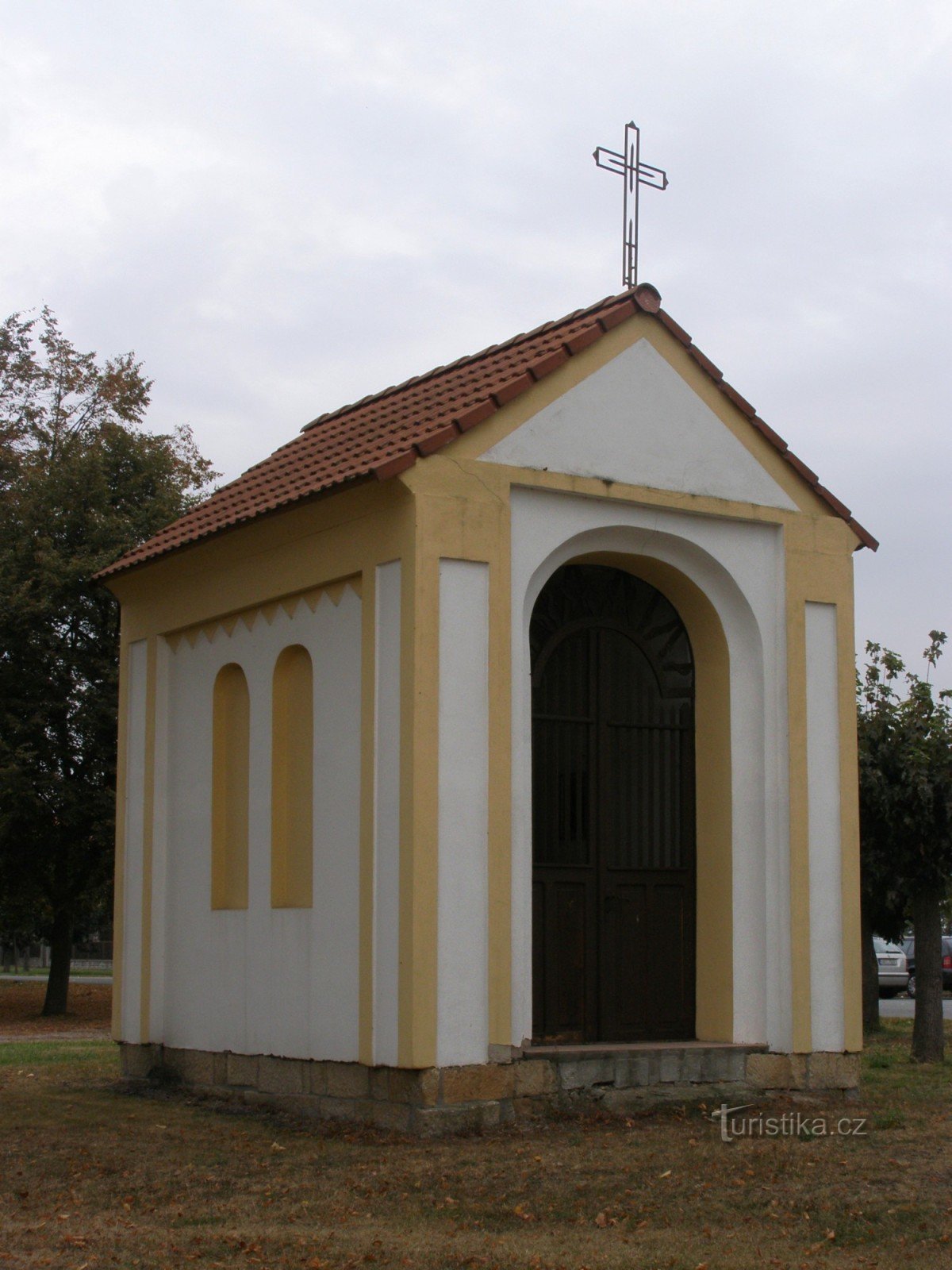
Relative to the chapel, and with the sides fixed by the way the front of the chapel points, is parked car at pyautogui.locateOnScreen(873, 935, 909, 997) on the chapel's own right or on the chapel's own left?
on the chapel's own left

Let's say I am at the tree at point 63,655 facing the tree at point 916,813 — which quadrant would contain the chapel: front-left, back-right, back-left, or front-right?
front-right

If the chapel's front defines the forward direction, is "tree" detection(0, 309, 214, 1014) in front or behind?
behind

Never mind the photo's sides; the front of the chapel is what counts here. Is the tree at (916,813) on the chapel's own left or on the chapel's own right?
on the chapel's own left

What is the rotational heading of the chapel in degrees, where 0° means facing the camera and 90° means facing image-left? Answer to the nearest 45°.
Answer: approximately 315°

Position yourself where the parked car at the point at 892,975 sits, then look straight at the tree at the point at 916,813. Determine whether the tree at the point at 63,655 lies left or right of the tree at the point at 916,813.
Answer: right

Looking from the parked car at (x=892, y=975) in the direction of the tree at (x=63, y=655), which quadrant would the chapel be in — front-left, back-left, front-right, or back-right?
front-left

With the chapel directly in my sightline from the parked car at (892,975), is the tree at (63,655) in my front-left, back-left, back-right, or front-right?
front-right
